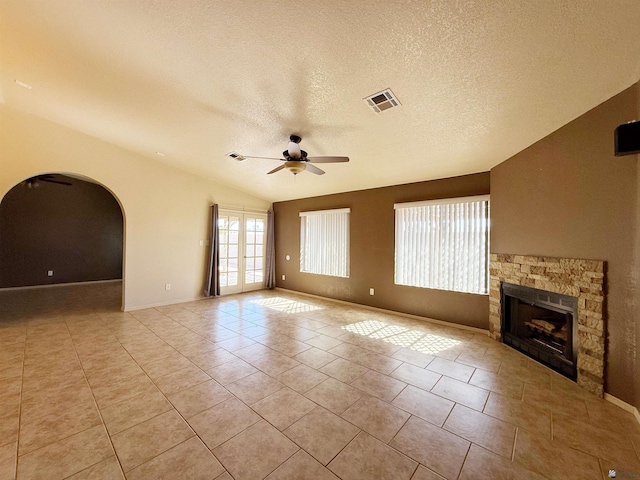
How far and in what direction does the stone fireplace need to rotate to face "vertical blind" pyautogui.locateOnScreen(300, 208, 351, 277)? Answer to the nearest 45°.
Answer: approximately 45° to its right

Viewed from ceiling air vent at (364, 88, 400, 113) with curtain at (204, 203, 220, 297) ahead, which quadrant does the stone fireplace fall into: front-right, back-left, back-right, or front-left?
back-right

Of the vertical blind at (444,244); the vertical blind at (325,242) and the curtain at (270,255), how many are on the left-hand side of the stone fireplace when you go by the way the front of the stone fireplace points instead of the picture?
0

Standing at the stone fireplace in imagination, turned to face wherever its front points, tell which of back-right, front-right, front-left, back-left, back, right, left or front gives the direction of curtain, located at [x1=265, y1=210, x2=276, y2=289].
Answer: front-right

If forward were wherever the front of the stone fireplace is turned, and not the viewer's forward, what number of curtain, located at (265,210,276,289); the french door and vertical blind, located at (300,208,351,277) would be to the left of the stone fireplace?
0

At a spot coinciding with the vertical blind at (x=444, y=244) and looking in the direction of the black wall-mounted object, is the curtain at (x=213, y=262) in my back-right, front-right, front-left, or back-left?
back-right

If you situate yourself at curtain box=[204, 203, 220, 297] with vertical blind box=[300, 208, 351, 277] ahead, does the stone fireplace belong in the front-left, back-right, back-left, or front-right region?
front-right

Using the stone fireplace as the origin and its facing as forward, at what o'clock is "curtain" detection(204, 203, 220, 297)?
The curtain is roughly at 1 o'clock from the stone fireplace.

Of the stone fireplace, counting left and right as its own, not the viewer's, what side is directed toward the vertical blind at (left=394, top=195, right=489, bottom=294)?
right

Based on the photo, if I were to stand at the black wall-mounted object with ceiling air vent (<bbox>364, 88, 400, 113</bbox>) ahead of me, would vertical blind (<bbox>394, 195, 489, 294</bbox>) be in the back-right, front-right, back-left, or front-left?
front-right
